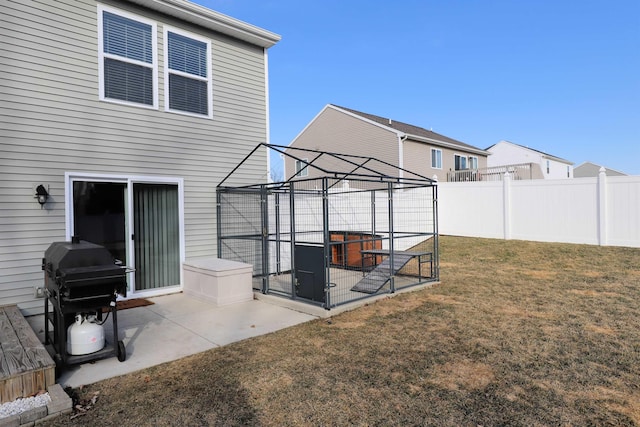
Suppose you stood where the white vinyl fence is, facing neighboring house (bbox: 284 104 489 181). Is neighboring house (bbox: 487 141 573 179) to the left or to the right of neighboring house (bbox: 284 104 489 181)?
right

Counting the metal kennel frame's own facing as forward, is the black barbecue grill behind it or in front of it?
in front

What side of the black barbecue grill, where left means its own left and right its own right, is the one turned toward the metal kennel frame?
left

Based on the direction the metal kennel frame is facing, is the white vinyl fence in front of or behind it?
behind

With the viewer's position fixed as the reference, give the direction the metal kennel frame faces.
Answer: facing the viewer and to the left of the viewer

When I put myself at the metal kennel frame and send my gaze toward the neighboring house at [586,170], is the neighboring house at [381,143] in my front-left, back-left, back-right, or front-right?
front-left

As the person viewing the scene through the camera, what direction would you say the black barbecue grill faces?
facing the viewer and to the right of the viewer

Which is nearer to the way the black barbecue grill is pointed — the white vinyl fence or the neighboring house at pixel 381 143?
the white vinyl fence

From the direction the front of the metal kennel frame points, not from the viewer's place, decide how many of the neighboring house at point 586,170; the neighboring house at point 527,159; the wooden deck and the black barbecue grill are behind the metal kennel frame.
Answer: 2

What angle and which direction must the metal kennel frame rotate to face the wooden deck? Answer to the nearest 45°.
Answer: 0° — it already faces it

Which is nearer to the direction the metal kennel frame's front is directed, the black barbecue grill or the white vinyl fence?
the black barbecue grill
